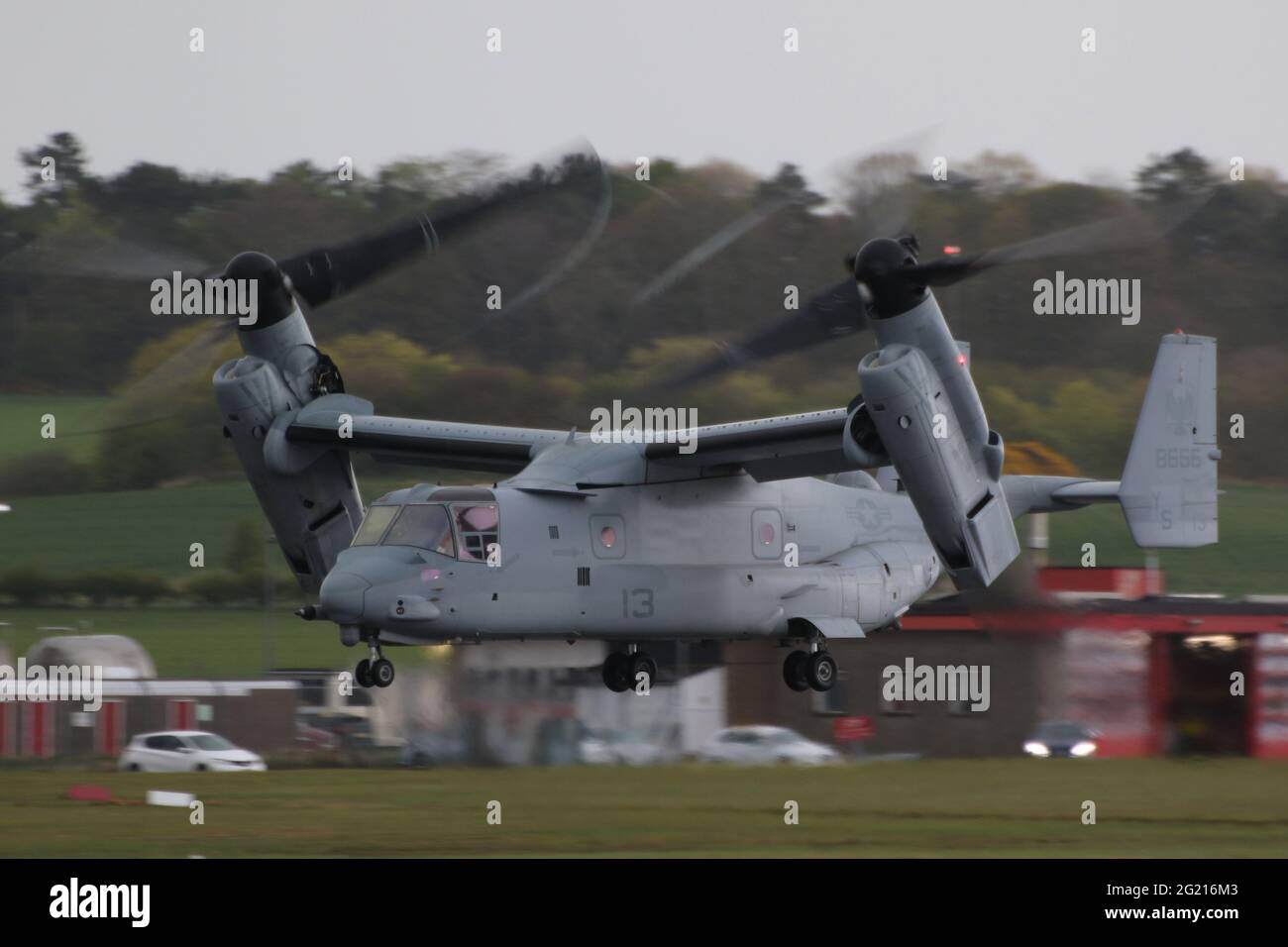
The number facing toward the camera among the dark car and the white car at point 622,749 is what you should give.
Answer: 1

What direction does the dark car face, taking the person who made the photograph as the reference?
facing the viewer

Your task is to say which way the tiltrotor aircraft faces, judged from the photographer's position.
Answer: facing the viewer and to the left of the viewer

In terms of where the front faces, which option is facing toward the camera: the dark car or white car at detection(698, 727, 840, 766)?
the dark car

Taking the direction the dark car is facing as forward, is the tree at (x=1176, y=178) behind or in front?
behind

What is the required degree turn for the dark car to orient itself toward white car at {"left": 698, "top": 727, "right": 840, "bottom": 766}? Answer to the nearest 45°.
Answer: approximately 90° to its right

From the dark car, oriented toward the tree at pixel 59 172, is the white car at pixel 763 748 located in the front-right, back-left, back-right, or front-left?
front-left

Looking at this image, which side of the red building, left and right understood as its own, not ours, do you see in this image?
front

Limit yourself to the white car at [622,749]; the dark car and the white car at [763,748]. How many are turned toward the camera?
1

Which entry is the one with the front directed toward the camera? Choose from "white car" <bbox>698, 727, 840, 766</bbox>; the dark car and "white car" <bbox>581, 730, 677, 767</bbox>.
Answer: the dark car

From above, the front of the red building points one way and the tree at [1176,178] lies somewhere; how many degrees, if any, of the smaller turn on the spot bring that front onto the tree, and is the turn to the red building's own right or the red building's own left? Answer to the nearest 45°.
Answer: approximately 180°

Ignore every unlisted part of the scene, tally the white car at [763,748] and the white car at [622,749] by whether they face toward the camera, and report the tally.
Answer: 0
